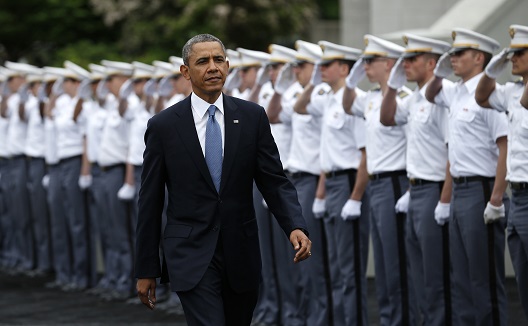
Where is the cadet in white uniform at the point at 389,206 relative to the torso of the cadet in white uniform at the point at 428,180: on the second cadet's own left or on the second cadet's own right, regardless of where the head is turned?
on the second cadet's own right

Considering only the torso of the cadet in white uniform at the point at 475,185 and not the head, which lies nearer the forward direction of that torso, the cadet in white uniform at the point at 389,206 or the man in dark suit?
the man in dark suit

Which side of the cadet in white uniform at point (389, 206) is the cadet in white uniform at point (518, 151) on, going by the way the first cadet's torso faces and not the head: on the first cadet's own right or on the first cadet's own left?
on the first cadet's own left

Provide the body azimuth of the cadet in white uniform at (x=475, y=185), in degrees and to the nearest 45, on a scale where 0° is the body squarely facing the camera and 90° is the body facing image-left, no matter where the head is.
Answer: approximately 45°

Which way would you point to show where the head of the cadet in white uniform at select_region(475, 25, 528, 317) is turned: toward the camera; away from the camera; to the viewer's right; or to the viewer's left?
to the viewer's left

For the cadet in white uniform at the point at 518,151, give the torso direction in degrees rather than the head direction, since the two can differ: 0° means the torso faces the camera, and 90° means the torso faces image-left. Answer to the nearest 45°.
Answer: approximately 45°

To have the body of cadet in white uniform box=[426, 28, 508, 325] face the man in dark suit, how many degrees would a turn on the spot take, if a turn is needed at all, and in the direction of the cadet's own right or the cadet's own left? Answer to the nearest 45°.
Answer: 0° — they already face them
